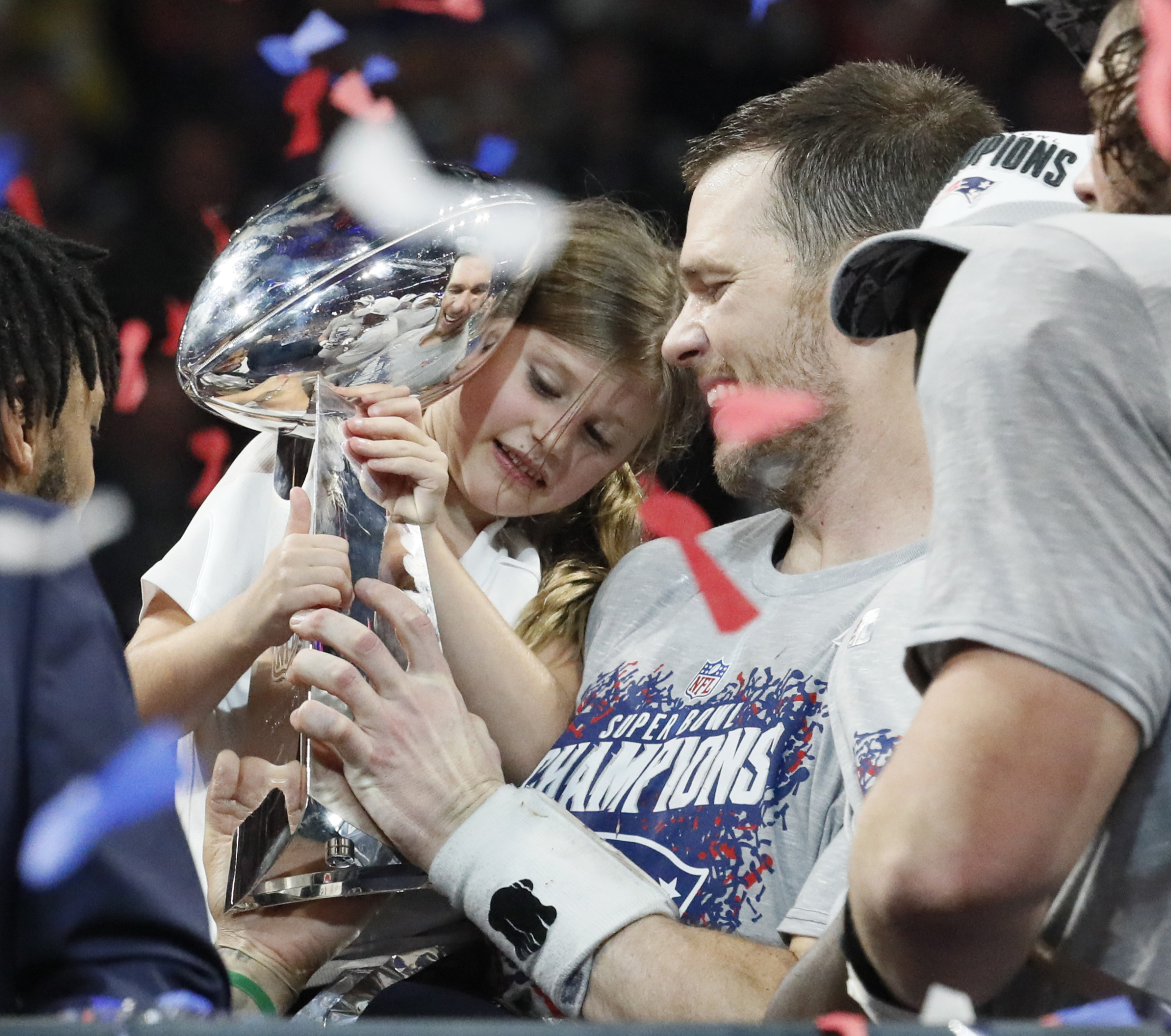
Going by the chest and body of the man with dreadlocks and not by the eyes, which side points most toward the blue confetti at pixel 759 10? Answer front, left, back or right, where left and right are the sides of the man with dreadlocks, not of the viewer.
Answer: front

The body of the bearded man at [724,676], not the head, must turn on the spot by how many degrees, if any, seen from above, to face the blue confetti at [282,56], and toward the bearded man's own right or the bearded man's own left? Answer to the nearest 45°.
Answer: approximately 90° to the bearded man's own right

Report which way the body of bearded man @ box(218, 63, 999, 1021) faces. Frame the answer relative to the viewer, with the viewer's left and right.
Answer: facing the viewer and to the left of the viewer

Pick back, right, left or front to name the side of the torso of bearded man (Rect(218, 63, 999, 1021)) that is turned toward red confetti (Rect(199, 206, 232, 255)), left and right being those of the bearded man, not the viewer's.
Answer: right

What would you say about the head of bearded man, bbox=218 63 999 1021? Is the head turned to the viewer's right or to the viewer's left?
to the viewer's left

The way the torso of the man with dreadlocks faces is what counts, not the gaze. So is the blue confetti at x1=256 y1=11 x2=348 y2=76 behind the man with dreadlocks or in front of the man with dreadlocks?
in front

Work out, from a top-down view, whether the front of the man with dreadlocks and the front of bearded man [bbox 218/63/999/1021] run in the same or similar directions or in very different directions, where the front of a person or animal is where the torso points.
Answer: very different directions

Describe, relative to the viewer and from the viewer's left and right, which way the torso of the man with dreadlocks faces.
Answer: facing away from the viewer and to the right of the viewer

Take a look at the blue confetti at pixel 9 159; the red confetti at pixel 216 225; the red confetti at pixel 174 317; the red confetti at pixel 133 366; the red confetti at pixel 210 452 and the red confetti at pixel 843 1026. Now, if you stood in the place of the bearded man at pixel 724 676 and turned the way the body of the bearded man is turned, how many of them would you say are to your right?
5
